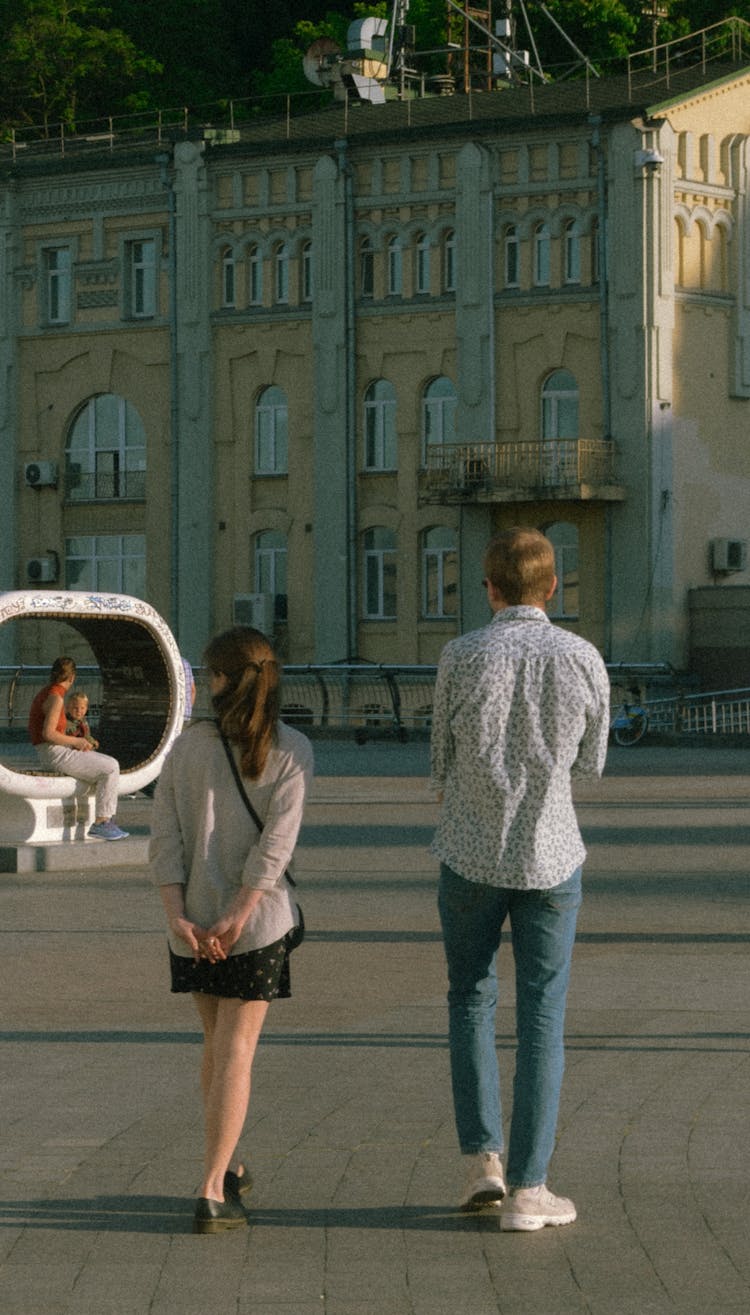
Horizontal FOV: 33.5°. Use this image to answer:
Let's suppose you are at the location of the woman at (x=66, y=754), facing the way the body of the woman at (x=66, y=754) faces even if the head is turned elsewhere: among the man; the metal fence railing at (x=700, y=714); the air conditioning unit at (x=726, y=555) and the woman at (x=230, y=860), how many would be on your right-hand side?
2

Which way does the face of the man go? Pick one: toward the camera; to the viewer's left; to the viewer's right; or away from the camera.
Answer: away from the camera

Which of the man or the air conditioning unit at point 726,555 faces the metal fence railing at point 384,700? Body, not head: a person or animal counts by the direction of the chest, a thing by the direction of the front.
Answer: the man

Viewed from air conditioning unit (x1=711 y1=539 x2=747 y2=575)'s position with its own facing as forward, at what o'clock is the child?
The child is roughly at 2 o'clock from the air conditioning unit.

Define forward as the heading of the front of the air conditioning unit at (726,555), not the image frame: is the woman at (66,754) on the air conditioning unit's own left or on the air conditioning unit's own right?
on the air conditioning unit's own right

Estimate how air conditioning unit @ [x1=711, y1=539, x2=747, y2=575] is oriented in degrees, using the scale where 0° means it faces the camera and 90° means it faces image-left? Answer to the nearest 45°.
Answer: approximately 315°

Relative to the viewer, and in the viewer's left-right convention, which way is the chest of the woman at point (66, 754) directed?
facing to the right of the viewer

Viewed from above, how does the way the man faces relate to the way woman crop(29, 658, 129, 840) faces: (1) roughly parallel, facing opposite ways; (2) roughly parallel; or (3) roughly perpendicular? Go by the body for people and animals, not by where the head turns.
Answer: roughly perpendicular

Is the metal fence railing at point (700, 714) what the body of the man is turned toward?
yes

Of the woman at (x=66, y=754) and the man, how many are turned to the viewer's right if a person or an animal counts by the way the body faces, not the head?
1

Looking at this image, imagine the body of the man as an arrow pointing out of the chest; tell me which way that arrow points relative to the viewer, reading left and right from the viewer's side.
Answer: facing away from the viewer
